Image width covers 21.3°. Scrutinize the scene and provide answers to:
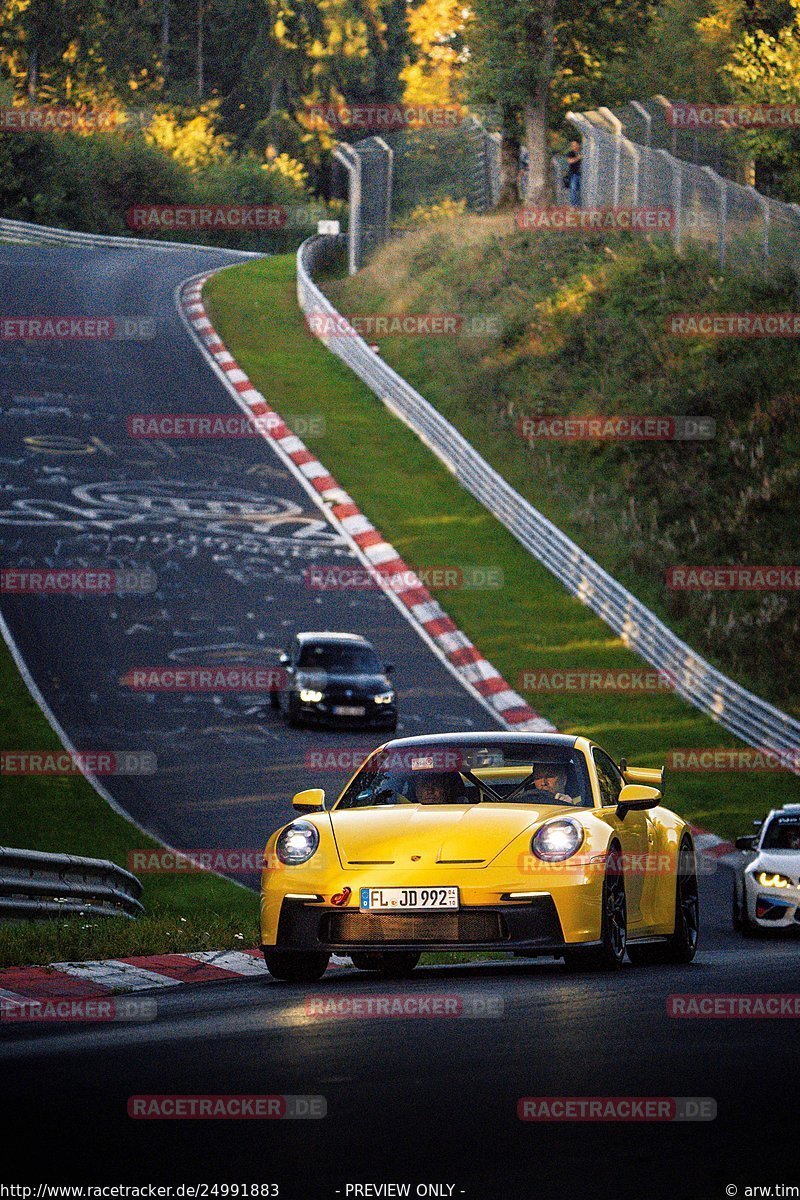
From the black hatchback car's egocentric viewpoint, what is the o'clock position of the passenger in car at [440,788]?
The passenger in car is roughly at 12 o'clock from the black hatchback car.

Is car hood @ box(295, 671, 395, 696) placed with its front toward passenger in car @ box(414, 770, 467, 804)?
yes

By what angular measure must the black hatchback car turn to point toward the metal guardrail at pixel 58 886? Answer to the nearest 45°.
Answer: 0° — it already faces it

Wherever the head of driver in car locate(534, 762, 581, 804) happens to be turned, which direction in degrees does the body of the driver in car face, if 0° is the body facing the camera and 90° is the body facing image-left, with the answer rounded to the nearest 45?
approximately 45°

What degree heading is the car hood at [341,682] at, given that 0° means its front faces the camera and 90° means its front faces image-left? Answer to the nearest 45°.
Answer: approximately 0°

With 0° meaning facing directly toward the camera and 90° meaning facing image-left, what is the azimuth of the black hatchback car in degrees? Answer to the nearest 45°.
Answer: approximately 0°

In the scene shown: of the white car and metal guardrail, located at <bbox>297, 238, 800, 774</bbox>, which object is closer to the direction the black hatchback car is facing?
the white car

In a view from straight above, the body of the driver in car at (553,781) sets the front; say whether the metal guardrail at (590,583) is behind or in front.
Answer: behind

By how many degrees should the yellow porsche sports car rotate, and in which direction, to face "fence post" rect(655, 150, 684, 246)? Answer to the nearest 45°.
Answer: approximately 135° to its right

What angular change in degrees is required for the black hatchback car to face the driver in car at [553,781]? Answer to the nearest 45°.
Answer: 0° — it already faces them

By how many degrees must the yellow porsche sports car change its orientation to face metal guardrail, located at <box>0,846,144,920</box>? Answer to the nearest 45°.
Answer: approximately 90° to its right

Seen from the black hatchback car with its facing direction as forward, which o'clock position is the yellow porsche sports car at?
The yellow porsche sports car is roughly at 12 o'clock from the black hatchback car.
